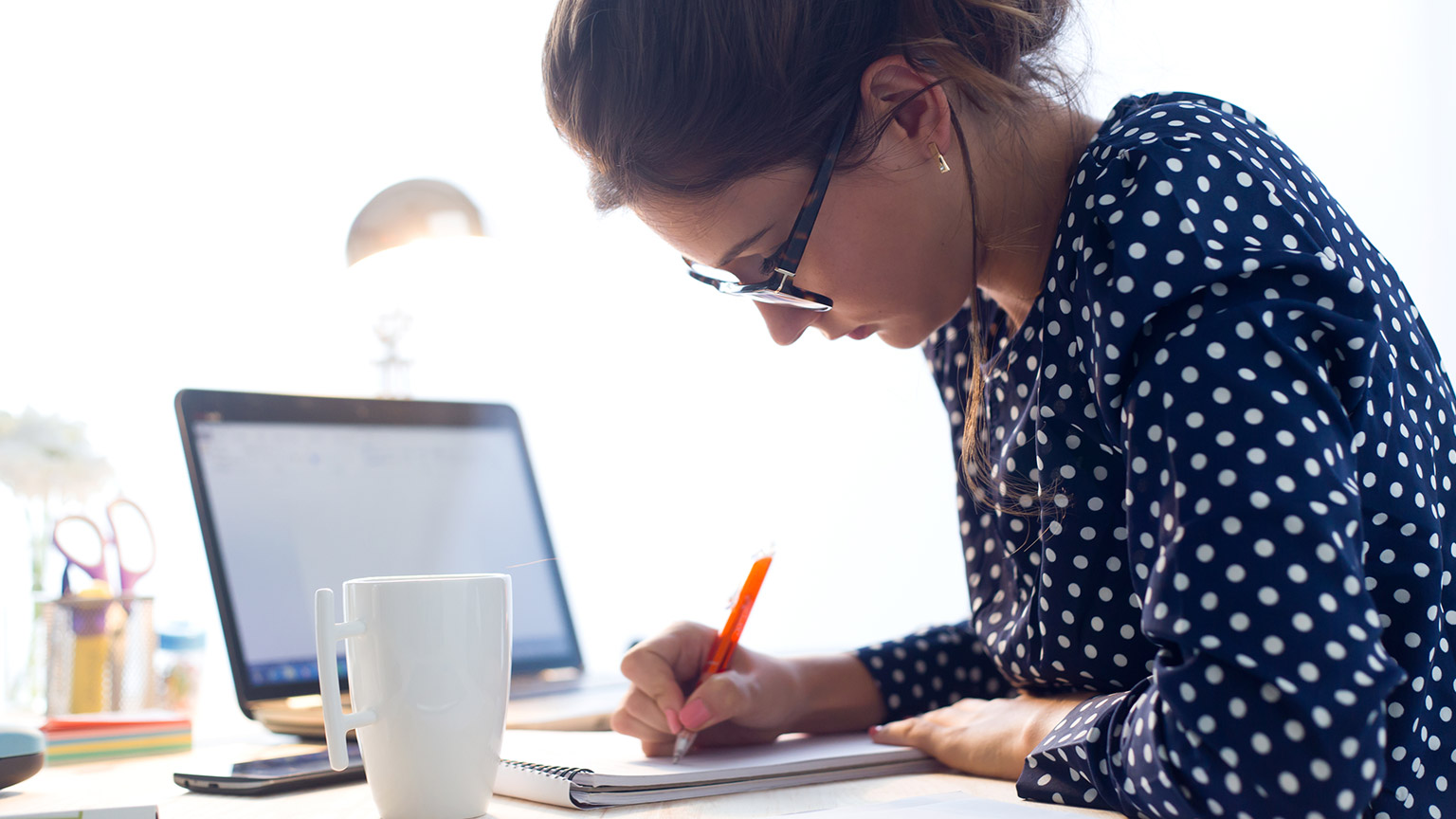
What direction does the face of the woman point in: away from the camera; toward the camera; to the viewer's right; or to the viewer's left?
to the viewer's left

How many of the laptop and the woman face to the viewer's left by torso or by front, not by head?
1

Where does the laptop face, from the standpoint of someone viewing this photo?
facing the viewer and to the right of the viewer

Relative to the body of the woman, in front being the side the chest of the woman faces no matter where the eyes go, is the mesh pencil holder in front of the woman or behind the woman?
in front

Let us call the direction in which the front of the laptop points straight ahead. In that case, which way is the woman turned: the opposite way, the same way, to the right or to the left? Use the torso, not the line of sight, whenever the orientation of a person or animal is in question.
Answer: the opposite way

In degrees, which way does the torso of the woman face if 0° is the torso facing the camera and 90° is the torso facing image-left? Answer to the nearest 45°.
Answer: approximately 90°

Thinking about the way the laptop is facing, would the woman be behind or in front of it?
in front
